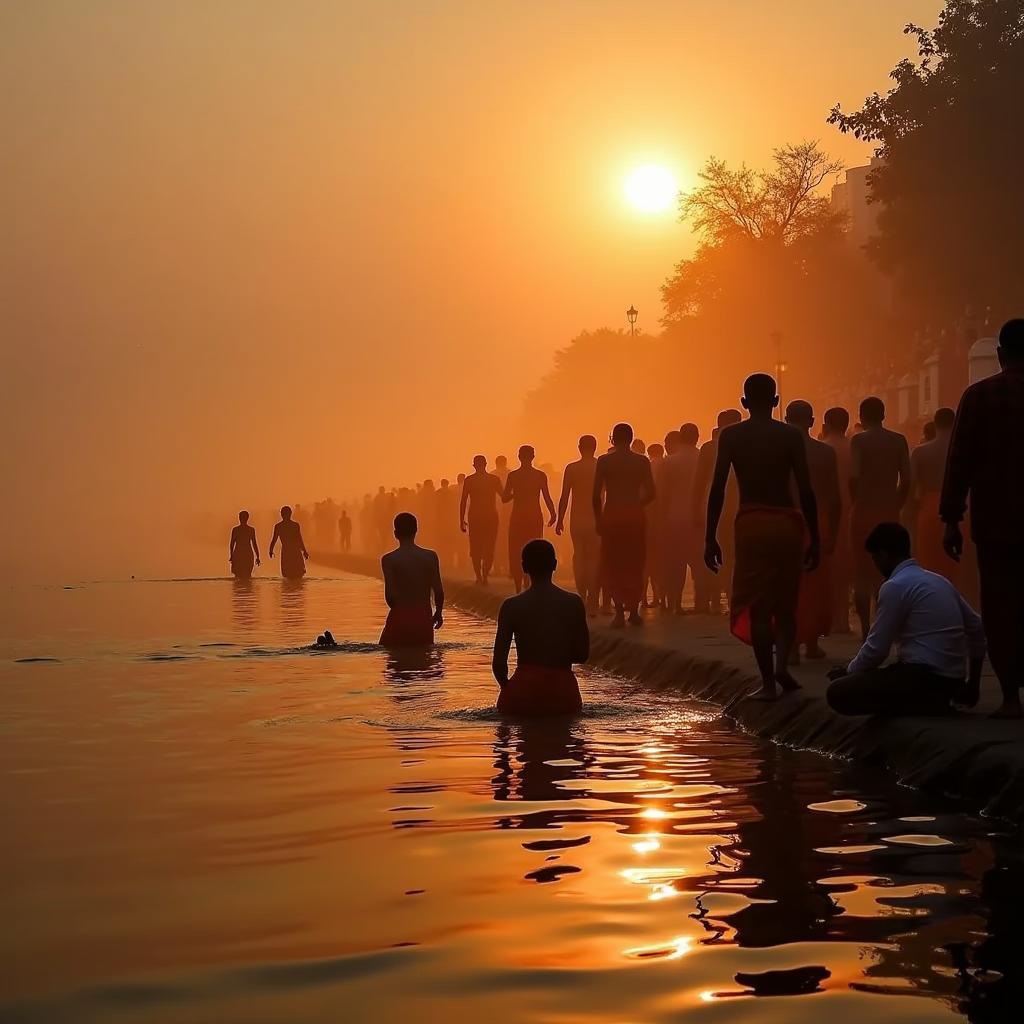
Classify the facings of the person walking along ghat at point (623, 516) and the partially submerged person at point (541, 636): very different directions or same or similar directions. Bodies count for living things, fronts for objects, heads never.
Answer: very different directions

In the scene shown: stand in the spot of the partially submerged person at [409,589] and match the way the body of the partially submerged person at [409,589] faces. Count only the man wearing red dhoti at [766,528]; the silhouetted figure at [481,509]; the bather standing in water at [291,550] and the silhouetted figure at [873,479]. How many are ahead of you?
2

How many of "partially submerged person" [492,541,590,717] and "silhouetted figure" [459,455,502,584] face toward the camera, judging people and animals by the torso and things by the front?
1

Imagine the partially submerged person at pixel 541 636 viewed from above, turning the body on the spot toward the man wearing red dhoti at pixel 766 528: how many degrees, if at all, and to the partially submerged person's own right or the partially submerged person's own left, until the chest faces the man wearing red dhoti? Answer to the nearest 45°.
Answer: approximately 90° to the partially submerged person's own right

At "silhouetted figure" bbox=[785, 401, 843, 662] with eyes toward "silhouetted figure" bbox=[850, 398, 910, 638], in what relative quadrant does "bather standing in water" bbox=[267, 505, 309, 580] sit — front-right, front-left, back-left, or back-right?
front-left

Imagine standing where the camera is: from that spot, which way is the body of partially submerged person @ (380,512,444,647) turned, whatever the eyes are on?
away from the camera

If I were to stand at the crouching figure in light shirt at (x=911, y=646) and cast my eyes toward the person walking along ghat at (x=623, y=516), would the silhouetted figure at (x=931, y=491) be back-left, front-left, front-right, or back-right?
front-right

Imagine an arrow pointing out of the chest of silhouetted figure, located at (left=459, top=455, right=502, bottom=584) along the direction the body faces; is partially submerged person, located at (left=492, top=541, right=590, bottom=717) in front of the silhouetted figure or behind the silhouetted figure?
in front

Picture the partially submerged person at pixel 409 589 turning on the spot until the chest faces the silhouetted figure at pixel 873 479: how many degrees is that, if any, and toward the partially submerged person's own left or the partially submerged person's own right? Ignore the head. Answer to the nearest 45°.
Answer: approximately 135° to the partially submerged person's own right

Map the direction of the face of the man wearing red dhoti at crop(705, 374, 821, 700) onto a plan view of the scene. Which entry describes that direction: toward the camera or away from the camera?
away from the camera

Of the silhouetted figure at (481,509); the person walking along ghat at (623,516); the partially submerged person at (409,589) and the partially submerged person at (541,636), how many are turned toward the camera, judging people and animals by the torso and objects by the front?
2

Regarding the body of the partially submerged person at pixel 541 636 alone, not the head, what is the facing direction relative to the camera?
away from the camera
